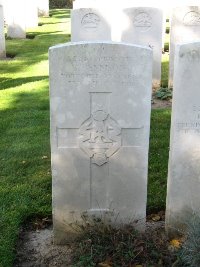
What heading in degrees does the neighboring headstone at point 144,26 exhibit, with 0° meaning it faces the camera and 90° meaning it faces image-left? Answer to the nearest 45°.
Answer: approximately 0°

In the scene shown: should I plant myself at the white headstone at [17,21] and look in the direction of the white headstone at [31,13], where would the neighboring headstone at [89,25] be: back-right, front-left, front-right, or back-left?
back-right

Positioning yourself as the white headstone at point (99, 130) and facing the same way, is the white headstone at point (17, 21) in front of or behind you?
behind

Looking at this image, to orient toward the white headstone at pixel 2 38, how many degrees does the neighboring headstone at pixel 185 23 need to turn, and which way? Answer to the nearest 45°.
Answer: approximately 135° to its right

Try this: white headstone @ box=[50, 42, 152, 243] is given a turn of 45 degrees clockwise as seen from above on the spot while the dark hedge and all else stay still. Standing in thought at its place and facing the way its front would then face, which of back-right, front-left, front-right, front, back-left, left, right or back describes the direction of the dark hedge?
back-right

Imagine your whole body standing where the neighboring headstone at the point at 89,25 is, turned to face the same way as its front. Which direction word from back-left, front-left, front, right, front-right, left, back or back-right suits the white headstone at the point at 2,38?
back-right

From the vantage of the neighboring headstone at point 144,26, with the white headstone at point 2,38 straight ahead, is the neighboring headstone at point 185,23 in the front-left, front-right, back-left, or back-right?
back-right

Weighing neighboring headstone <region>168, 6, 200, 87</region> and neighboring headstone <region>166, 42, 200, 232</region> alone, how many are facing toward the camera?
2

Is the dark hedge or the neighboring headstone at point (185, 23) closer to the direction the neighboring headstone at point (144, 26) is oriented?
the neighboring headstone

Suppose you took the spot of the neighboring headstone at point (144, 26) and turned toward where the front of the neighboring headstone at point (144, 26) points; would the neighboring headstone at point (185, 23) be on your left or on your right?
on your left
